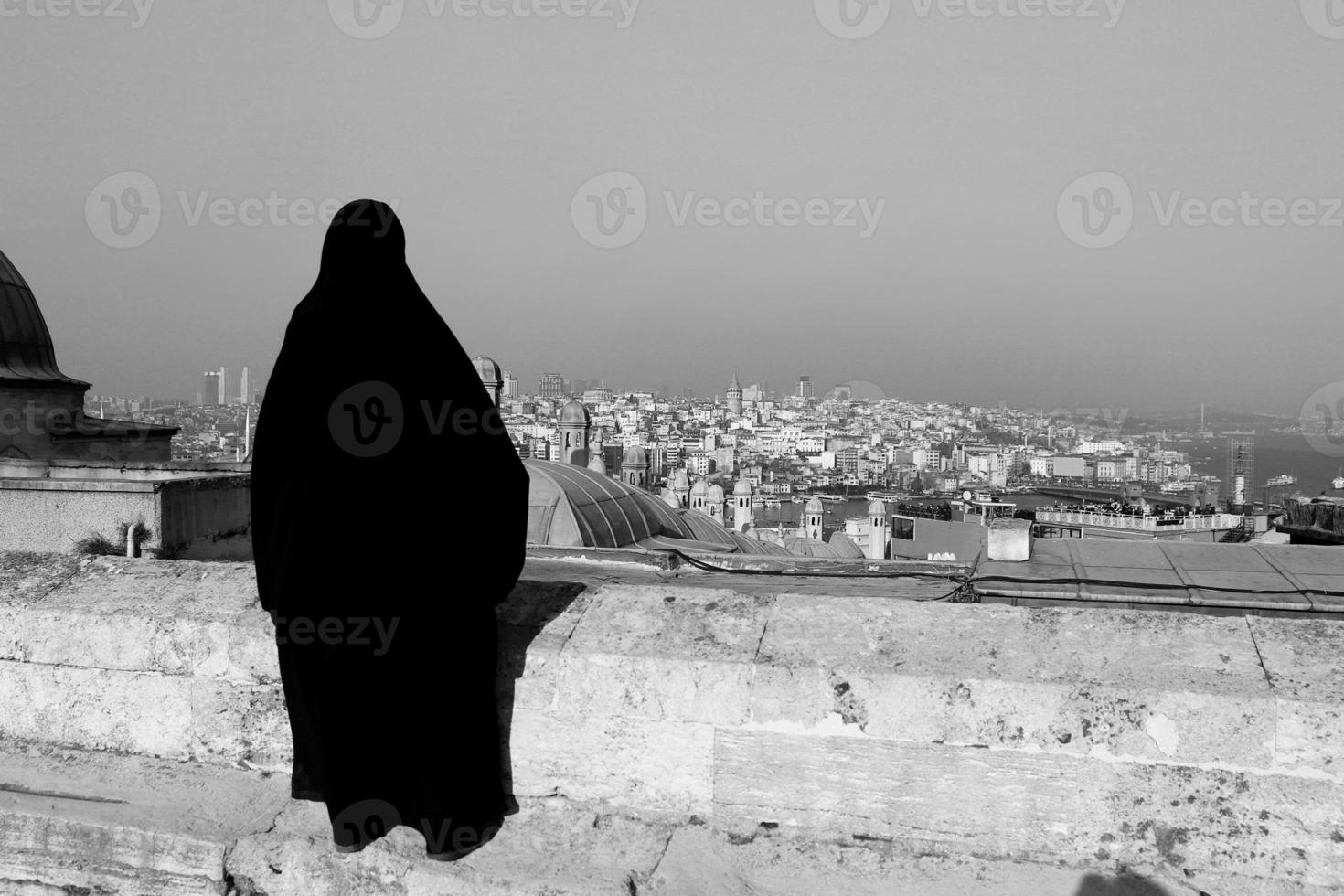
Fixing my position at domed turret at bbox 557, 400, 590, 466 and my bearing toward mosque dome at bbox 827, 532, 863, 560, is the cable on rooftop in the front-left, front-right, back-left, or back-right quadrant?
front-right

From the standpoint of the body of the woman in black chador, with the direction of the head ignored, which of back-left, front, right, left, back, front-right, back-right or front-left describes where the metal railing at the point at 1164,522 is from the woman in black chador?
front-right

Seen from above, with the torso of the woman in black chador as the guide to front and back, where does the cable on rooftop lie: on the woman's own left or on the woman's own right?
on the woman's own right

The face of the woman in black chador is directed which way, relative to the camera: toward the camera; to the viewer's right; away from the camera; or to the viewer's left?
away from the camera

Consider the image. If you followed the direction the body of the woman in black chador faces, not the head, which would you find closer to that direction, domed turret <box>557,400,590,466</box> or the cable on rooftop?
the domed turret

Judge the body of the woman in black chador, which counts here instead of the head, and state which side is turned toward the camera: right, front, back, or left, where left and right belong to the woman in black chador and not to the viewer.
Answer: back

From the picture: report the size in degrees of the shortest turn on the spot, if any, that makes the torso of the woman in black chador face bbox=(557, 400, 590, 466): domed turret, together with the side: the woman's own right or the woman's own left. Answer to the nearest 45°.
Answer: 0° — they already face it

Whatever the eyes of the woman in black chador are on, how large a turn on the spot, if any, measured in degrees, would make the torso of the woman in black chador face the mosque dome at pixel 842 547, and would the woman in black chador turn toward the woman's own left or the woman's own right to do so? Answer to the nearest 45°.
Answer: approximately 45° to the woman's own right

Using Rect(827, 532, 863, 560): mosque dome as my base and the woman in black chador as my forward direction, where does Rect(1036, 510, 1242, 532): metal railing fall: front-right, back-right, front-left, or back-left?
back-left
